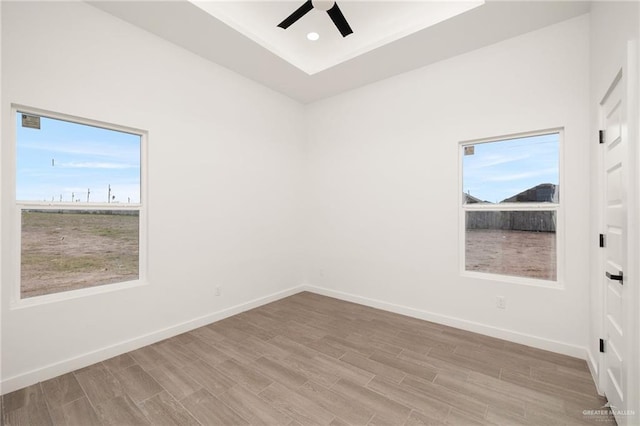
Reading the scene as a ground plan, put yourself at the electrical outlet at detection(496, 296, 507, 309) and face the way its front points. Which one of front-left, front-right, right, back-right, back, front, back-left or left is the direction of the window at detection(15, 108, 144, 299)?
front-right

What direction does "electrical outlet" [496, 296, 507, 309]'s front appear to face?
toward the camera

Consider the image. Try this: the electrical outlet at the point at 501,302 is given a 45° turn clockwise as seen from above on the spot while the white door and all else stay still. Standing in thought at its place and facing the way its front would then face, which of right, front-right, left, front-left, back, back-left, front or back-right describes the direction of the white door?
left

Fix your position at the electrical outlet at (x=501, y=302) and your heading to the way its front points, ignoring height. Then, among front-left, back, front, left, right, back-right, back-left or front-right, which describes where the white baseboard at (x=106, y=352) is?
front-right
